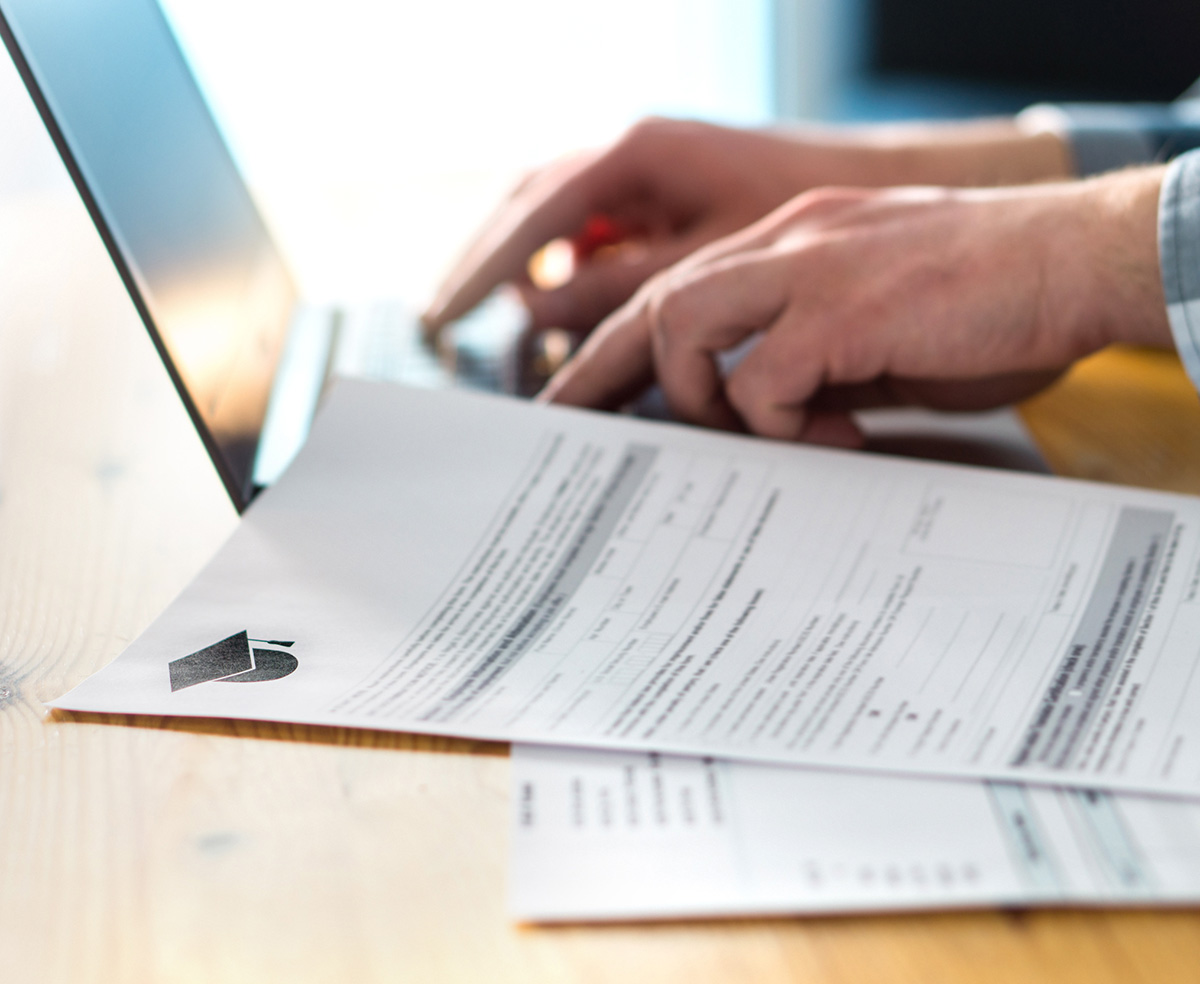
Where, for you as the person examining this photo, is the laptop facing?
facing to the right of the viewer
